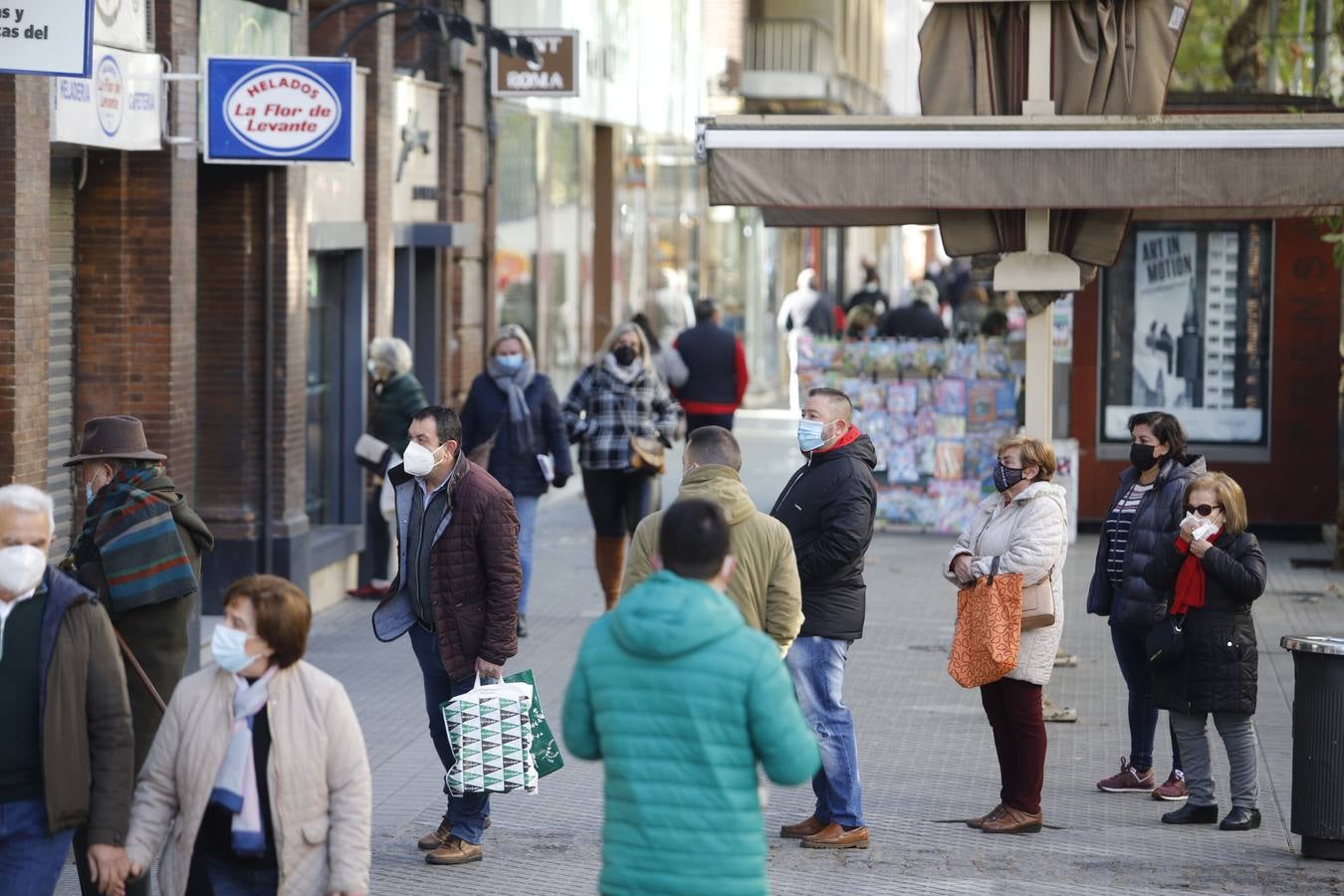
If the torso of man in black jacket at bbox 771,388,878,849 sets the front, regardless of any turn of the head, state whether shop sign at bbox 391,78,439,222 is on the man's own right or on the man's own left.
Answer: on the man's own right

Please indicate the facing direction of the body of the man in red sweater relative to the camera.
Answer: away from the camera

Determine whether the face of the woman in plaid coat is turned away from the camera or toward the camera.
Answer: toward the camera

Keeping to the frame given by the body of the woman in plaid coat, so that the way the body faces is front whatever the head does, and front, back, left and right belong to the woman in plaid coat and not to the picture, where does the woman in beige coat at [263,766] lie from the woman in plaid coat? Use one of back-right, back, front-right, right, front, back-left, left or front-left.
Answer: front

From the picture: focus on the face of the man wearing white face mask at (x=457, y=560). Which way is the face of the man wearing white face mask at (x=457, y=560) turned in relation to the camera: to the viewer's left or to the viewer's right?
to the viewer's left

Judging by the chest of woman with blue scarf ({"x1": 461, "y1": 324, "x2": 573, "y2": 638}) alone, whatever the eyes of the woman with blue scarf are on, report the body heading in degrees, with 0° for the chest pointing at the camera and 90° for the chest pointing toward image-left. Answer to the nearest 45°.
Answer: approximately 0°

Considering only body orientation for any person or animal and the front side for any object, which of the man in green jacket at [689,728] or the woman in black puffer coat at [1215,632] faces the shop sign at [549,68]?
the man in green jacket

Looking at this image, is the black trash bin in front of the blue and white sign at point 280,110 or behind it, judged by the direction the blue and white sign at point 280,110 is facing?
in front

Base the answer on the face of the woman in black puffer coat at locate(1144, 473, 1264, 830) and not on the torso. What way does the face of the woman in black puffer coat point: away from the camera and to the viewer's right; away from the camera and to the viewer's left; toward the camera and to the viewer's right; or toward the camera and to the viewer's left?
toward the camera and to the viewer's left

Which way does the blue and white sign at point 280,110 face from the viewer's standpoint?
toward the camera

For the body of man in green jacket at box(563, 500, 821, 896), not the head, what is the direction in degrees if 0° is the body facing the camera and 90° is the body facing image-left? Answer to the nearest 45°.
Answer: approximately 180°

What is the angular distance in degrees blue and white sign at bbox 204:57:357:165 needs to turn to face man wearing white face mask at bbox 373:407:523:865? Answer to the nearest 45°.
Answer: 0° — it already faces them

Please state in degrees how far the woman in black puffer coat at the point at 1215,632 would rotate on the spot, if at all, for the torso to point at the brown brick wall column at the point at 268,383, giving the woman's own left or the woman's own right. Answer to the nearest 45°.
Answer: approximately 90° to the woman's own right

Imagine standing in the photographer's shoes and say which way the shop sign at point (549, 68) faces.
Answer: facing the viewer

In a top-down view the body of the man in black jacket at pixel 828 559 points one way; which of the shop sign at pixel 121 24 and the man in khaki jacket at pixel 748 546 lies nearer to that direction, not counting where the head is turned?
the shop sign

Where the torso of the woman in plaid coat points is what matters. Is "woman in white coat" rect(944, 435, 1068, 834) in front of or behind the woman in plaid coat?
in front

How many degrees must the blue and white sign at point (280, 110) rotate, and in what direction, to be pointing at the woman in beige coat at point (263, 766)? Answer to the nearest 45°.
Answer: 0° — it already faces them

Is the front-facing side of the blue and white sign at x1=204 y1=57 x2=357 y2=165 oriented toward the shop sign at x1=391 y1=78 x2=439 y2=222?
no
